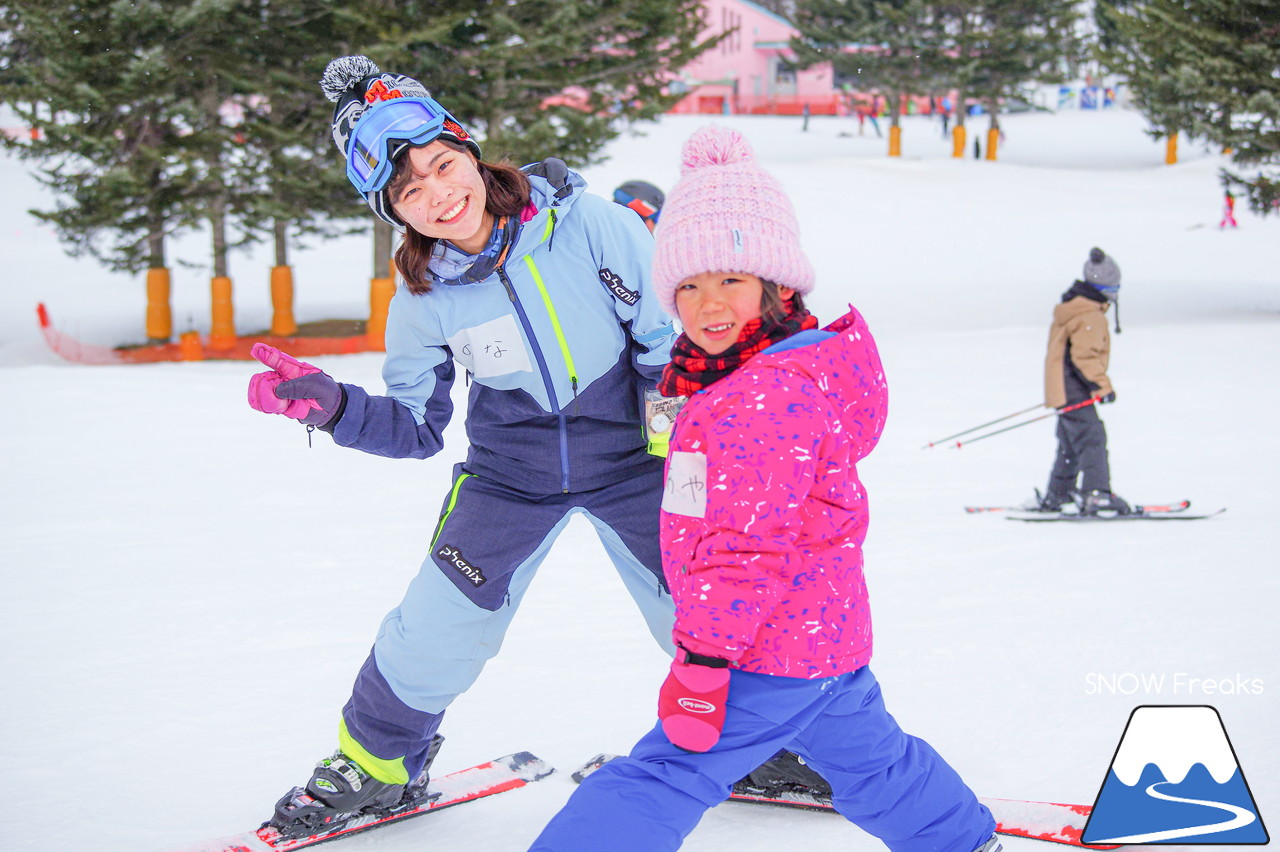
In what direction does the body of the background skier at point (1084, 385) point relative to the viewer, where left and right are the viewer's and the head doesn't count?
facing to the right of the viewer

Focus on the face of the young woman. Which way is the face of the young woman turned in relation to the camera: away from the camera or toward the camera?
toward the camera

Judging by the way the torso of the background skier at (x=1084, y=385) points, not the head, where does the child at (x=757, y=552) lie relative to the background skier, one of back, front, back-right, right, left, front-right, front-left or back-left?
right

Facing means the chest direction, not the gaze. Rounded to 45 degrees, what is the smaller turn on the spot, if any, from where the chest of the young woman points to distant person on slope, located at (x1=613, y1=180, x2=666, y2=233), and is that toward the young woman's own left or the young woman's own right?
approximately 180°

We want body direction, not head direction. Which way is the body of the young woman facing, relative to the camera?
toward the camera

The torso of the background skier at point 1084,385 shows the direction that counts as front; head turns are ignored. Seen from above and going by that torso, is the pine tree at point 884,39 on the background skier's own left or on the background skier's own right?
on the background skier's own left
